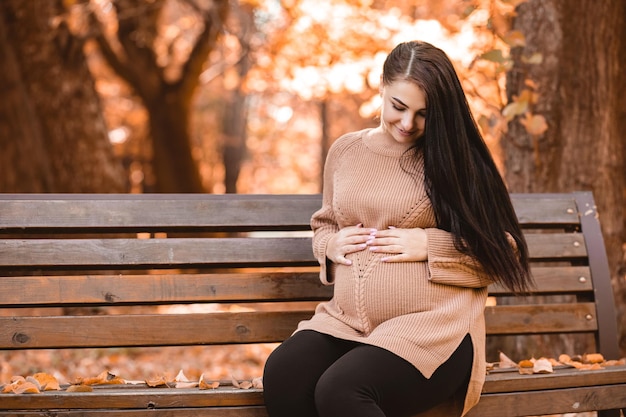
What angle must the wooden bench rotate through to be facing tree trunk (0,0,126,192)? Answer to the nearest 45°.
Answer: approximately 135° to its right

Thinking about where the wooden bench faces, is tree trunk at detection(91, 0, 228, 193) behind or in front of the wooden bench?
behind

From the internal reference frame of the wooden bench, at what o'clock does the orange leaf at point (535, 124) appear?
The orange leaf is roughly at 8 o'clock from the wooden bench.

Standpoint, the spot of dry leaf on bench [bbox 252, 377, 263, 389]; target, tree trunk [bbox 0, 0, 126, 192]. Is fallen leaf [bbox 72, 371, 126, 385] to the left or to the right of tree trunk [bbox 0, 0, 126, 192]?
left

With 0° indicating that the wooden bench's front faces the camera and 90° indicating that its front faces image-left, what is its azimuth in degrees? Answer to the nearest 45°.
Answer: approximately 0°
